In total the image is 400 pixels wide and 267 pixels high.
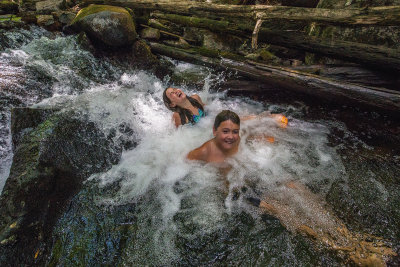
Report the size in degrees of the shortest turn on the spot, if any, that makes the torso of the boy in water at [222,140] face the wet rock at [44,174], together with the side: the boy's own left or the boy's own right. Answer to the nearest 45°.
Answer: approximately 135° to the boy's own right

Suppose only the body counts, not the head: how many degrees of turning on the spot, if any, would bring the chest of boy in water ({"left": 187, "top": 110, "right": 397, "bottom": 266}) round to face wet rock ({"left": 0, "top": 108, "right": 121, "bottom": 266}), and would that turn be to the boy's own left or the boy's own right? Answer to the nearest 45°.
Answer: approximately 90° to the boy's own right

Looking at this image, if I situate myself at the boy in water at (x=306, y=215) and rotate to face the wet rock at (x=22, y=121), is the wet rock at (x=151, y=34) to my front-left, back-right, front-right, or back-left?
front-right

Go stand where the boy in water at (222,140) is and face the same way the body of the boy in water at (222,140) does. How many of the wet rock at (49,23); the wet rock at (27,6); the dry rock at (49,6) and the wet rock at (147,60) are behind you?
4

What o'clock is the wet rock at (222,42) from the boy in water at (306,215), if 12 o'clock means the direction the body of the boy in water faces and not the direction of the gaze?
The wet rock is roughly at 6 o'clock from the boy in water.

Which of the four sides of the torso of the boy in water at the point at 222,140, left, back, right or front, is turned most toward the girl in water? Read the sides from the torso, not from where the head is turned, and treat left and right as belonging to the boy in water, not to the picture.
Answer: back

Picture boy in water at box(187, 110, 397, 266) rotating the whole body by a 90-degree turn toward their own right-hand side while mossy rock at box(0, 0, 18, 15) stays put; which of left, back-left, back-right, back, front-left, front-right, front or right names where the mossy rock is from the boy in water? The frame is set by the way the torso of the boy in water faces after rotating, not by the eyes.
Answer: front-right

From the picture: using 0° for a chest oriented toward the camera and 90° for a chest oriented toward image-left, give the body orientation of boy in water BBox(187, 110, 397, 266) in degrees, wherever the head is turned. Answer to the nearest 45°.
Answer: approximately 315°

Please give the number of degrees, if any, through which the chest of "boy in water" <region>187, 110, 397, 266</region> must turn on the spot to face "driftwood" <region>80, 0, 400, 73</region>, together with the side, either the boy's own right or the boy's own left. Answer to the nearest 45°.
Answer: approximately 180°

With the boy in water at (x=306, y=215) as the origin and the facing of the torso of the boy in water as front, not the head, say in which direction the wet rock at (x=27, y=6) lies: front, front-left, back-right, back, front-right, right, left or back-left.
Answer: back-right

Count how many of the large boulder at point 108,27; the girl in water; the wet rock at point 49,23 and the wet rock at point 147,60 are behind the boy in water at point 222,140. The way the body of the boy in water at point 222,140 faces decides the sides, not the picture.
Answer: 4
